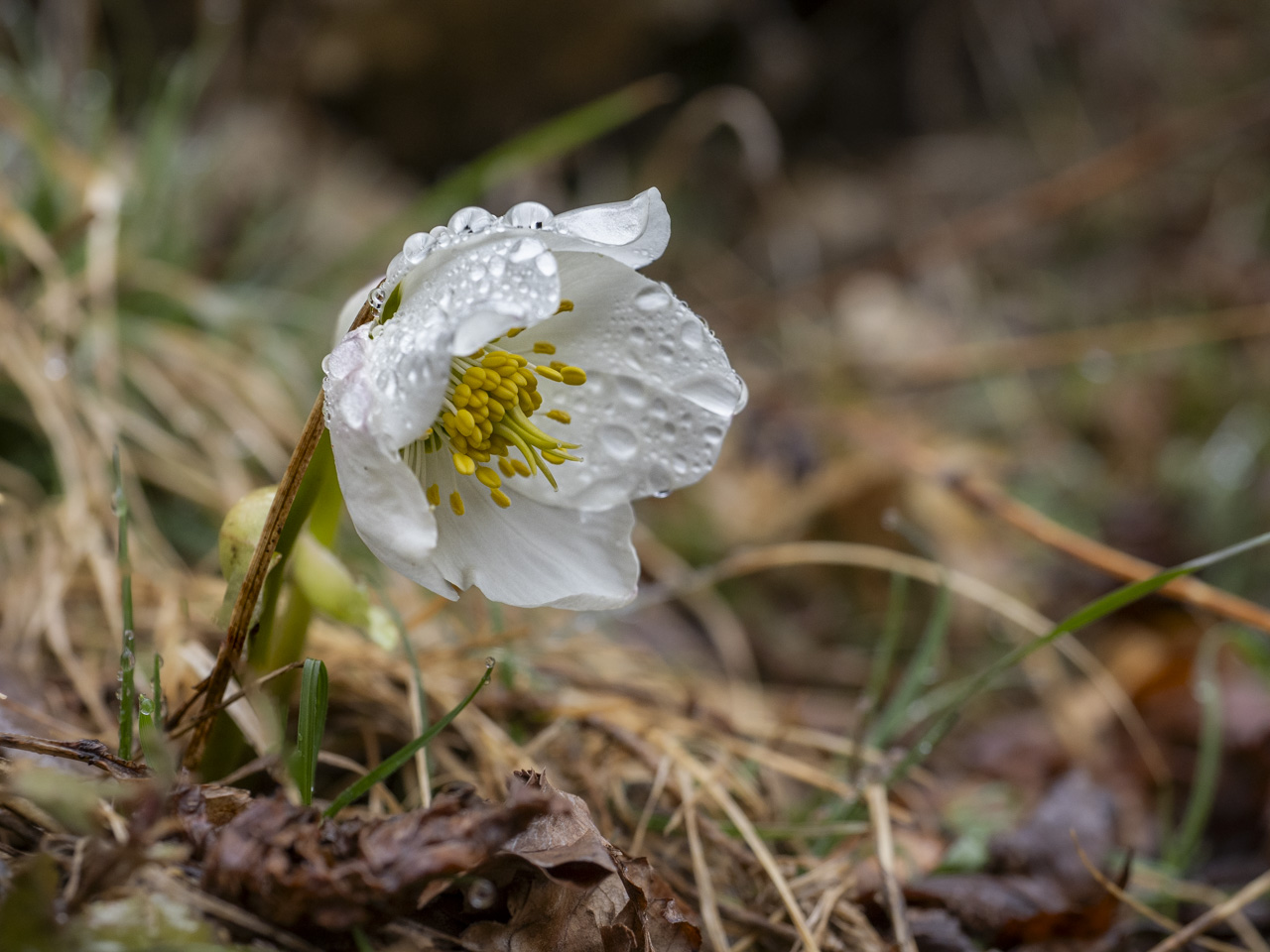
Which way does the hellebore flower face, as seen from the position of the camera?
facing the viewer and to the right of the viewer

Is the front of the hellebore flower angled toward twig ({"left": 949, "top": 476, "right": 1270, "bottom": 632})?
no
